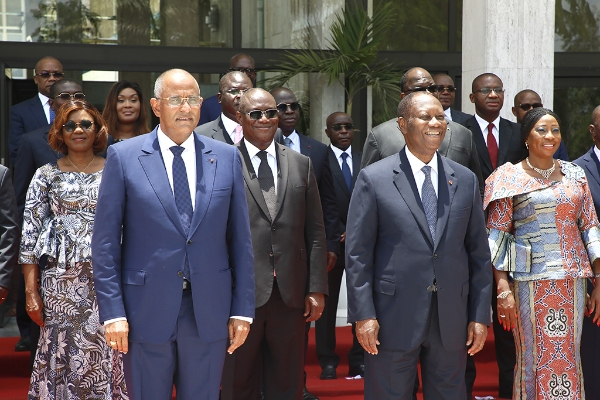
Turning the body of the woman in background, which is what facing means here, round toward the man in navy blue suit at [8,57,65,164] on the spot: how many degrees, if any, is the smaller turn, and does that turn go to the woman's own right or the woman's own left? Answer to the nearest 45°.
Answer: approximately 135° to the woman's own right

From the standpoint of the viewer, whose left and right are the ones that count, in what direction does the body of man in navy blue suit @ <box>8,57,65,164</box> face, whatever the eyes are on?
facing the viewer and to the right of the viewer

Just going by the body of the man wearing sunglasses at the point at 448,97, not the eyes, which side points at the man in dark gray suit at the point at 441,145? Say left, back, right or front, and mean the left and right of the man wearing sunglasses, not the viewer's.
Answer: front

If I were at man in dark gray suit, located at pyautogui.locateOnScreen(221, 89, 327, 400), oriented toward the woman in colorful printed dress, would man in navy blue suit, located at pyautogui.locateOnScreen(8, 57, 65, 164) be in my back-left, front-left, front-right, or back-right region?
back-left

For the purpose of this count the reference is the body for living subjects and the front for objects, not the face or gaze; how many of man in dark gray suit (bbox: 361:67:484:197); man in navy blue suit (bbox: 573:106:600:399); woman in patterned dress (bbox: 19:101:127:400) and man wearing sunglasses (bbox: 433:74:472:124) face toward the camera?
4

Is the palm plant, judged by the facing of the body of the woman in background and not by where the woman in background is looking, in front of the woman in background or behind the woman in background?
behind

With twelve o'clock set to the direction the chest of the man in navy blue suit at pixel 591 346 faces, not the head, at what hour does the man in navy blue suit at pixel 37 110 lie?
the man in navy blue suit at pixel 37 110 is roughly at 3 o'clock from the man in navy blue suit at pixel 591 346.

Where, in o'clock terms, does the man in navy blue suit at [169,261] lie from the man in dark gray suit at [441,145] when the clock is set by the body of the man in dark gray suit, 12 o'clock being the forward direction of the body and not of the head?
The man in navy blue suit is roughly at 1 o'clock from the man in dark gray suit.

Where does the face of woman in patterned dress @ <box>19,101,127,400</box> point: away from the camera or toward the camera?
toward the camera

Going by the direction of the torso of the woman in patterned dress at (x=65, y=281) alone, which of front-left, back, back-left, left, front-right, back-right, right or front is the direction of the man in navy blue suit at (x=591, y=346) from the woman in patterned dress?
left

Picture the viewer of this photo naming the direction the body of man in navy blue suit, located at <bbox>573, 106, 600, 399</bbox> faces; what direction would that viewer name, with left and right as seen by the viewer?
facing the viewer

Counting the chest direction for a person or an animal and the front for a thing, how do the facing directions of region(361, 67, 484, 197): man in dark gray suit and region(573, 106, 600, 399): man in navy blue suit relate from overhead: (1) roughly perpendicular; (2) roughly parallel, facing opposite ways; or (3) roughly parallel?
roughly parallel

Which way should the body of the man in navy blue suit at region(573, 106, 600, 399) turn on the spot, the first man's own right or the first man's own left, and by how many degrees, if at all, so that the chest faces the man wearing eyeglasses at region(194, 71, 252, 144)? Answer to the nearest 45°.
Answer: approximately 90° to the first man's own right

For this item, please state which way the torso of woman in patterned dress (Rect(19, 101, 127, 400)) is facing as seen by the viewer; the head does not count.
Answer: toward the camera
